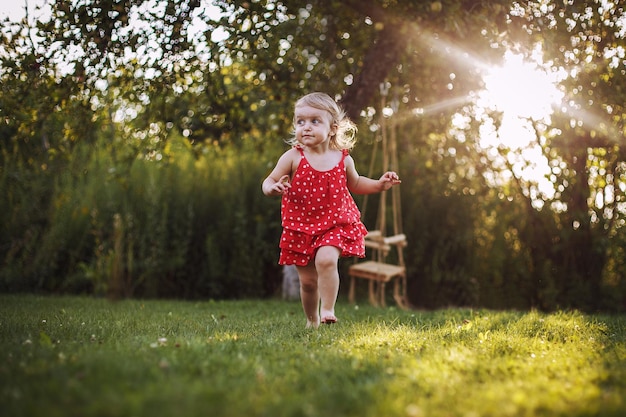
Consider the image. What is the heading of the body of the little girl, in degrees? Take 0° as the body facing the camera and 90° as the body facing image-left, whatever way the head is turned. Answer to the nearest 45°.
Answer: approximately 0°

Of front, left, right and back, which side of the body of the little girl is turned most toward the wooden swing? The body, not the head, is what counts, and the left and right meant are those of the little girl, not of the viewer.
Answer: back
